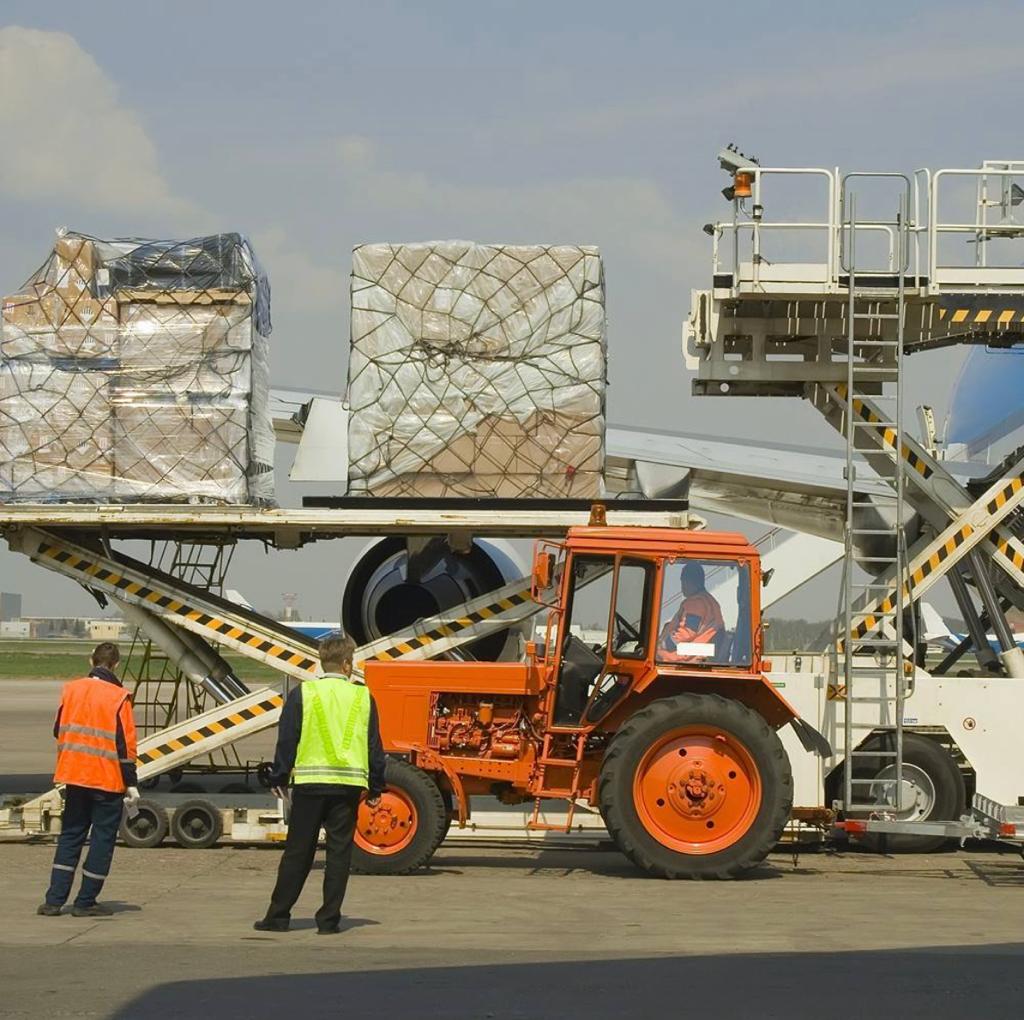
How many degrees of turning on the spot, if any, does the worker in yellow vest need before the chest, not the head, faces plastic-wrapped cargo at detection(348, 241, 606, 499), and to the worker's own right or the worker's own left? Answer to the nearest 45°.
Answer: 0° — they already face it

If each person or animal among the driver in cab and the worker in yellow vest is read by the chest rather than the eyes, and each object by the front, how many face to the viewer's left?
1

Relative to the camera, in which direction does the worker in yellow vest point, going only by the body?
away from the camera

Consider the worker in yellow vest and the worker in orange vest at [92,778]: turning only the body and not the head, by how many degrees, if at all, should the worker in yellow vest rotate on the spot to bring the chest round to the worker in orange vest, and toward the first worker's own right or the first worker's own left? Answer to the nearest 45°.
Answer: approximately 45° to the first worker's own left

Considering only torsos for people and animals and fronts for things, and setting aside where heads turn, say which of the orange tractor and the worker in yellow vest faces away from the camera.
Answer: the worker in yellow vest

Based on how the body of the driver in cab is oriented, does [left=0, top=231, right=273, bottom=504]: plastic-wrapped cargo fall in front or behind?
in front

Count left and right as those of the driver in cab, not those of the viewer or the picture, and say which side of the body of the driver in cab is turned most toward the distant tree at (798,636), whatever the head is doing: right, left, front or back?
right

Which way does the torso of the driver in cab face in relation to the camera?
to the viewer's left

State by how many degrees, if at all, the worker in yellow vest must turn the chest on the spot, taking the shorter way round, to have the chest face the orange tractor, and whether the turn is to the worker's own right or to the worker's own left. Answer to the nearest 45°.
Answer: approximately 45° to the worker's own right

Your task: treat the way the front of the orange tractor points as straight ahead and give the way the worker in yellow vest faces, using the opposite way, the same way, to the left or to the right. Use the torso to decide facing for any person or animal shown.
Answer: to the right

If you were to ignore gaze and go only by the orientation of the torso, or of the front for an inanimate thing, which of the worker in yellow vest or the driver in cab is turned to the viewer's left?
the driver in cab

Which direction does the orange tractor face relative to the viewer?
to the viewer's left

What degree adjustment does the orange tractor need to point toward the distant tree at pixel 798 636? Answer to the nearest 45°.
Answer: approximately 135° to its right

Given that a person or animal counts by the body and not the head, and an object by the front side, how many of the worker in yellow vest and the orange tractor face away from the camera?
1

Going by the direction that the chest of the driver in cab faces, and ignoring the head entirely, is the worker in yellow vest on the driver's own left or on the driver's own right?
on the driver's own left
